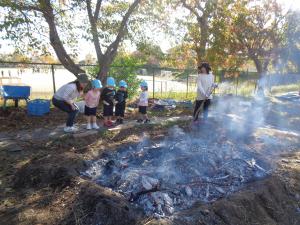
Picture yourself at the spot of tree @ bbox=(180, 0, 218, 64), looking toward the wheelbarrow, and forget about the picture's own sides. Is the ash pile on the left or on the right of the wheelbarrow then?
left

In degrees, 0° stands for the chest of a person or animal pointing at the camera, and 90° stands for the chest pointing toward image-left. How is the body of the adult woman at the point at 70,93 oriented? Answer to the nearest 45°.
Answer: approximately 270°

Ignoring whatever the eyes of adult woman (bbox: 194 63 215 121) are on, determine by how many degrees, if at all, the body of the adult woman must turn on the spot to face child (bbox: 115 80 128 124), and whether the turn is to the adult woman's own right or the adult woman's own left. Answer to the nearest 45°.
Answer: approximately 45° to the adult woman's own right

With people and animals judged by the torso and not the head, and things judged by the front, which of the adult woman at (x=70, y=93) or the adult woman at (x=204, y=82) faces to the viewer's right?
the adult woman at (x=70, y=93)

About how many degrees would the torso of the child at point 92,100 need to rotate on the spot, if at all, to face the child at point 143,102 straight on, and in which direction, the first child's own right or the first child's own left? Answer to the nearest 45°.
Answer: approximately 90° to the first child's own left

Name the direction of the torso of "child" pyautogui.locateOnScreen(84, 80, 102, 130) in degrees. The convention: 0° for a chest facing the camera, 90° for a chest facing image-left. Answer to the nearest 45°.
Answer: approximately 315°

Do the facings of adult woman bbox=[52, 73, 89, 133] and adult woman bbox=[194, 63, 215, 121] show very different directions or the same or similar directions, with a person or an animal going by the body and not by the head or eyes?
very different directions

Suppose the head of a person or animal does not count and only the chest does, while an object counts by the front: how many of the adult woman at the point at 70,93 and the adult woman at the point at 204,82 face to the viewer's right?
1
